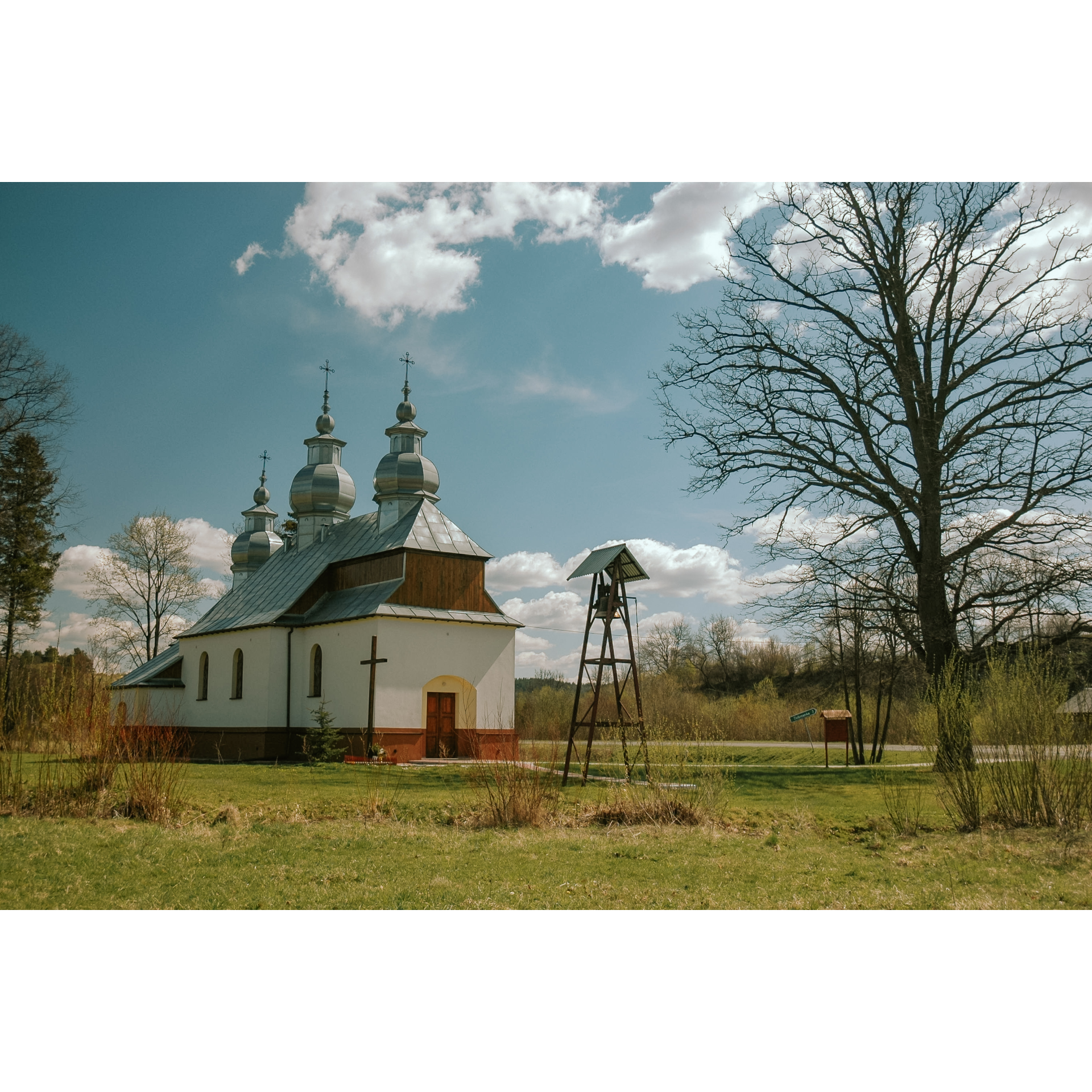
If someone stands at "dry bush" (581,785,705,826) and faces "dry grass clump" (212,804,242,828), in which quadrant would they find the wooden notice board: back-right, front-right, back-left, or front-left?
back-right

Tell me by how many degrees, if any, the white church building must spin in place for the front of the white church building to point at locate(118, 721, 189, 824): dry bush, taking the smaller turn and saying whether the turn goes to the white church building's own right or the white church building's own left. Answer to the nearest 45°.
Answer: approximately 45° to the white church building's own right

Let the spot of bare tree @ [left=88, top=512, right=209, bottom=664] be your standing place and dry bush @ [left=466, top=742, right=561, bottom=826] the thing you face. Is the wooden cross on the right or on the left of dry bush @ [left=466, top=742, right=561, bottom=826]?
left

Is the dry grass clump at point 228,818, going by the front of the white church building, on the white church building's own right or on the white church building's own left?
on the white church building's own right

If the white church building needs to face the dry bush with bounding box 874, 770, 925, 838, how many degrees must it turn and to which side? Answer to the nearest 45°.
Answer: approximately 45° to its right

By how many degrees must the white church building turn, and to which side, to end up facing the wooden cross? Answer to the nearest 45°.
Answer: approximately 45° to its right

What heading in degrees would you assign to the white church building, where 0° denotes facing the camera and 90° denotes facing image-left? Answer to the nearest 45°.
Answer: approximately 315°

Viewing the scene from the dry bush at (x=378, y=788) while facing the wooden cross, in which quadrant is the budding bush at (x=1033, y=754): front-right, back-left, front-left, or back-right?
back-right

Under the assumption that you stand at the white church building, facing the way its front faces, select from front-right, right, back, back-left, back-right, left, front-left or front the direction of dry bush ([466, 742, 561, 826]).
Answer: front-right
